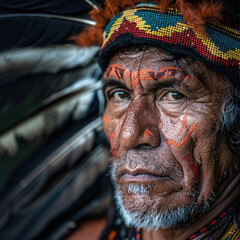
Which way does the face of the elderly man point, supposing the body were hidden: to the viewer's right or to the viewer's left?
to the viewer's left

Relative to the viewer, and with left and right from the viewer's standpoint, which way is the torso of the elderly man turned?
facing the viewer and to the left of the viewer
